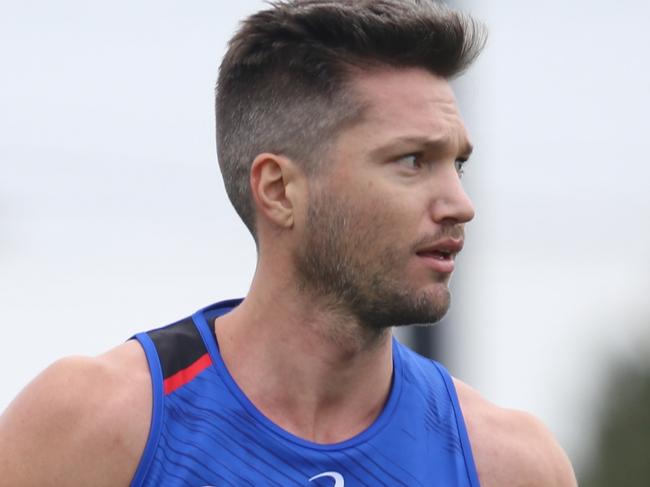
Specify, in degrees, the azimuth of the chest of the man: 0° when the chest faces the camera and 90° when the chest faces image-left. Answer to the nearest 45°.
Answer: approximately 315°
